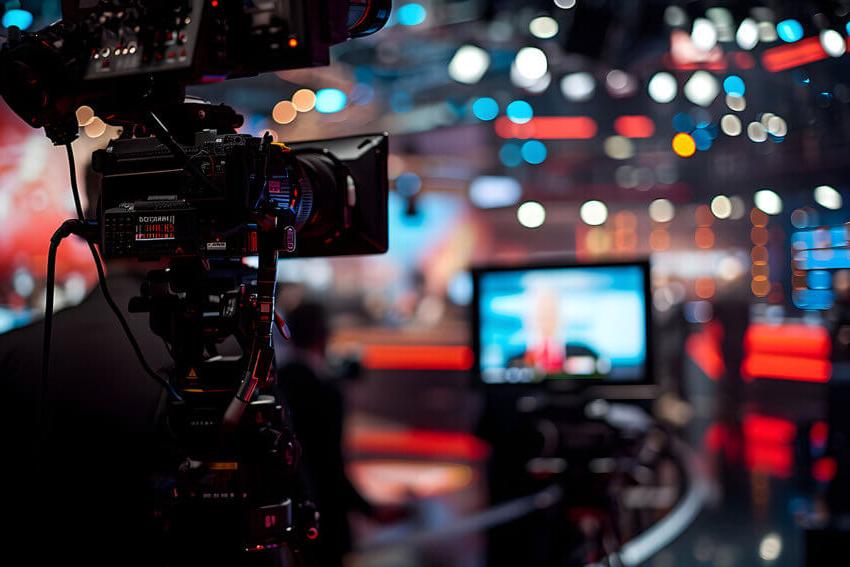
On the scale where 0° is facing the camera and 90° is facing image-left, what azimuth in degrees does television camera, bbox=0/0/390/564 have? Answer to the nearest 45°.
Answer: approximately 270°

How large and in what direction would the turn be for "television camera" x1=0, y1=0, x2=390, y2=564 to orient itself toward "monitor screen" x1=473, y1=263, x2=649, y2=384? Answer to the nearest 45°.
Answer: approximately 45° to its left

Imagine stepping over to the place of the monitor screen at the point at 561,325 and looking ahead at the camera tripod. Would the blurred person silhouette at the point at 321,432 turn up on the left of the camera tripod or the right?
right
